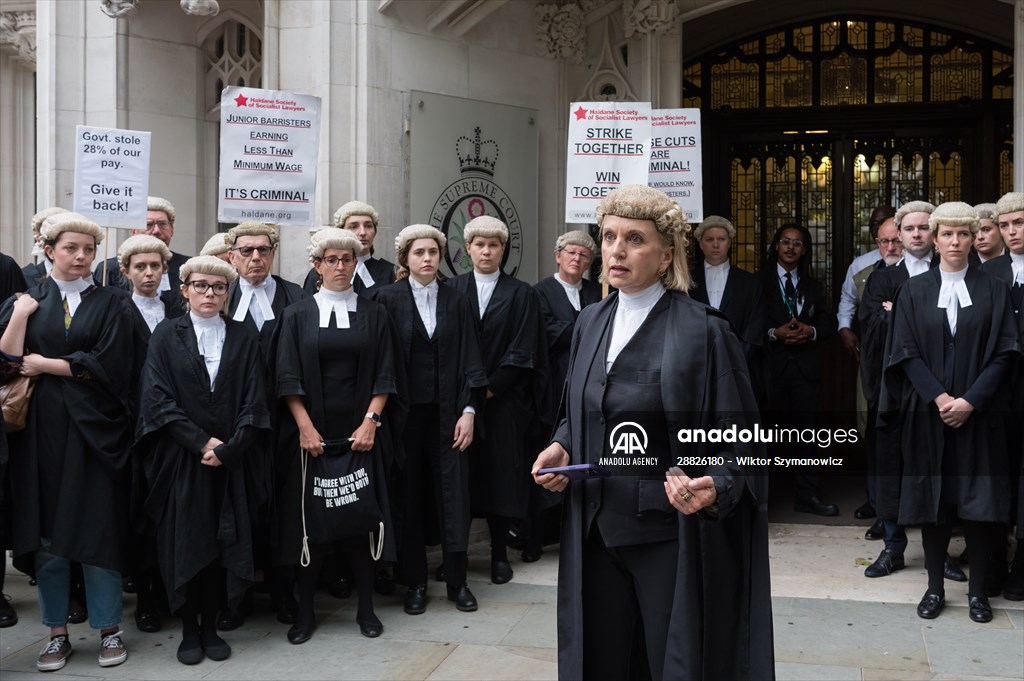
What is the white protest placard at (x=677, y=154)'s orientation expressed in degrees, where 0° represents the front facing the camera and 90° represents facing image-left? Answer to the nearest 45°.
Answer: approximately 0°

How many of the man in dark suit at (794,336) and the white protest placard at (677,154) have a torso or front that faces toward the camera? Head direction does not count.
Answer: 2

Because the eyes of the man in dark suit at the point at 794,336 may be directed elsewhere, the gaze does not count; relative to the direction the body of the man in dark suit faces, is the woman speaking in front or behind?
in front

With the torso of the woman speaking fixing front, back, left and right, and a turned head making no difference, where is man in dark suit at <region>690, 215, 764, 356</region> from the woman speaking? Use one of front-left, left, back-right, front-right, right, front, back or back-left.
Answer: back-right

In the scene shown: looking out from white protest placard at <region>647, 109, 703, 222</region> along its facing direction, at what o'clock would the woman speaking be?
The woman speaking is roughly at 12 o'clock from the white protest placard.

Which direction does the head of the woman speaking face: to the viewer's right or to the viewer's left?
to the viewer's left
